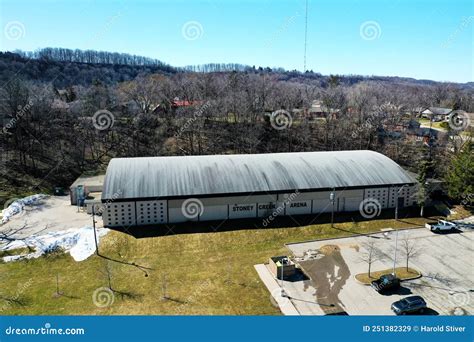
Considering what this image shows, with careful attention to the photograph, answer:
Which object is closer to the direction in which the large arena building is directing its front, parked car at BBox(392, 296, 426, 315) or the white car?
the parked car

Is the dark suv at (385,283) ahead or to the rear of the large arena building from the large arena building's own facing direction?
ahead

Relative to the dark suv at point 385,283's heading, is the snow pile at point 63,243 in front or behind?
in front

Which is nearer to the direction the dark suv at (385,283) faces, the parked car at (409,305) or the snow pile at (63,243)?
the snow pile

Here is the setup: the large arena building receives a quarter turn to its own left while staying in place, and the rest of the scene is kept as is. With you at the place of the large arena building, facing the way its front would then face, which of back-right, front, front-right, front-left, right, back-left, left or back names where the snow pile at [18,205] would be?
back

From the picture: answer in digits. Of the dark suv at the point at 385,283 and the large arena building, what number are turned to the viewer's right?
0

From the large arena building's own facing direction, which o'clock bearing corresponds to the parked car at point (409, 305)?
The parked car is roughly at 11 o'clock from the large arena building.

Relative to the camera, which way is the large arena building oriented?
toward the camera
